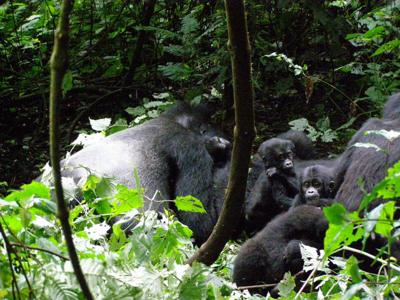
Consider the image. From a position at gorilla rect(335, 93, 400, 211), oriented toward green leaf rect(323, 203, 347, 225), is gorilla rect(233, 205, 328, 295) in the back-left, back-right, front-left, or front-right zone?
front-right

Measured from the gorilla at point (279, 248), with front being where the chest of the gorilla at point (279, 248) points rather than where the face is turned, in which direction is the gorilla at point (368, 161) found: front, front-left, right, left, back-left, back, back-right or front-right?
front

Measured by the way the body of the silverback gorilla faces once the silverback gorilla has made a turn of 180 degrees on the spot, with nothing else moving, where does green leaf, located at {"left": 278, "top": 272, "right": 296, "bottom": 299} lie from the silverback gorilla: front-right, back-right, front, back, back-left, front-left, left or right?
left

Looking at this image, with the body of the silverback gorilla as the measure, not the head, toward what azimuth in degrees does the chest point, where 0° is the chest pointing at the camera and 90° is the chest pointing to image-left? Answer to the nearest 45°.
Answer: approximately 270°

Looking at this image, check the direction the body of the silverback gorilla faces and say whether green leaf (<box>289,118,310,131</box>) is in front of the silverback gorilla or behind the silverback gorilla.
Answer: in front

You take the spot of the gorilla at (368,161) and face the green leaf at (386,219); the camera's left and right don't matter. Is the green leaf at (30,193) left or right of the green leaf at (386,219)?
right

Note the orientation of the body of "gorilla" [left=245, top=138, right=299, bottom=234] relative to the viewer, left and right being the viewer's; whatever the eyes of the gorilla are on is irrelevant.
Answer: facing the viewer and to the right of the viewer

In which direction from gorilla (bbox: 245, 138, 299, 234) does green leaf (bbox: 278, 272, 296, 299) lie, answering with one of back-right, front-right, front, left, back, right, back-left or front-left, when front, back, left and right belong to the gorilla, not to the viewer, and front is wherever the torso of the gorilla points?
front-right

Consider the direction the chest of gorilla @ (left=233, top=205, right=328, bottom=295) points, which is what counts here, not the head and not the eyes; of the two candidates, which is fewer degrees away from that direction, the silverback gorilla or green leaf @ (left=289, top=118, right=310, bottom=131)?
the green leaf
